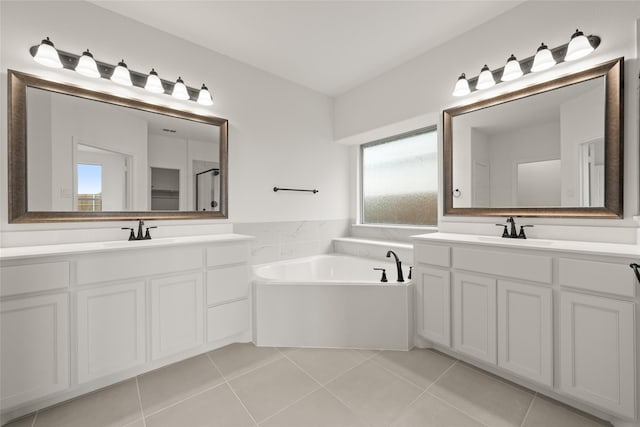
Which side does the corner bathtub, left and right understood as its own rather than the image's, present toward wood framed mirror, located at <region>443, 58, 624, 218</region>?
left

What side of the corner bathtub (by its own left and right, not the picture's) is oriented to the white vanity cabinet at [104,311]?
right

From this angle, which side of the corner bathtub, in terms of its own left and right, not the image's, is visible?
front

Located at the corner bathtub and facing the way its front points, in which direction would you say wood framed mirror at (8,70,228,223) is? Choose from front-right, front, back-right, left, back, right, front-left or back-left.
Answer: right

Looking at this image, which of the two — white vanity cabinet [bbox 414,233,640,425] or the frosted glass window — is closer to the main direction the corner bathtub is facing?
the white vanity cabinet

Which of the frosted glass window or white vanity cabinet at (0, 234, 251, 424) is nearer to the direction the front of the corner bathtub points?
the white vanity cabinet

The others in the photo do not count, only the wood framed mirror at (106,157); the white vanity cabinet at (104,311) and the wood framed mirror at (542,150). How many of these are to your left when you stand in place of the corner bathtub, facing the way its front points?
1

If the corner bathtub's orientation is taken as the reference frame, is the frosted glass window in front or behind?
behind
